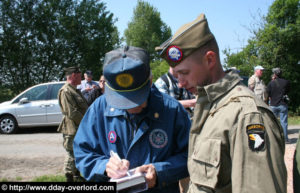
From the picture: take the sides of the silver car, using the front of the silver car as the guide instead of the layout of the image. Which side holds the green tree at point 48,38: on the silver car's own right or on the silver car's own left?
on the silver car's own right

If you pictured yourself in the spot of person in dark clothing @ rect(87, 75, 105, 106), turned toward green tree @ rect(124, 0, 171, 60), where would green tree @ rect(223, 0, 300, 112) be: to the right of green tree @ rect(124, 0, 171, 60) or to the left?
right

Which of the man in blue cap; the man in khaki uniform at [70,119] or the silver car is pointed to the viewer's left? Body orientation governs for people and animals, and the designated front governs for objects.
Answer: the silver car

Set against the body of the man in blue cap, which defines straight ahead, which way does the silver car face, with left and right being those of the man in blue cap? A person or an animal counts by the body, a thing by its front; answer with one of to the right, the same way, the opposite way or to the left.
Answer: to the right

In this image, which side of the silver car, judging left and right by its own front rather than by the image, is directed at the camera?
left

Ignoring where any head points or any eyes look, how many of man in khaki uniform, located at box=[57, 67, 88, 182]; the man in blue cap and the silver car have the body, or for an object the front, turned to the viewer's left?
1

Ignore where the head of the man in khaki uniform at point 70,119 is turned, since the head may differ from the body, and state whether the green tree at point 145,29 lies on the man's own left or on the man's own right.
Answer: on the man's own left

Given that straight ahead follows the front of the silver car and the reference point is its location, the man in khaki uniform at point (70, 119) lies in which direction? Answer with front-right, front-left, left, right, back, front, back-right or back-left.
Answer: left
